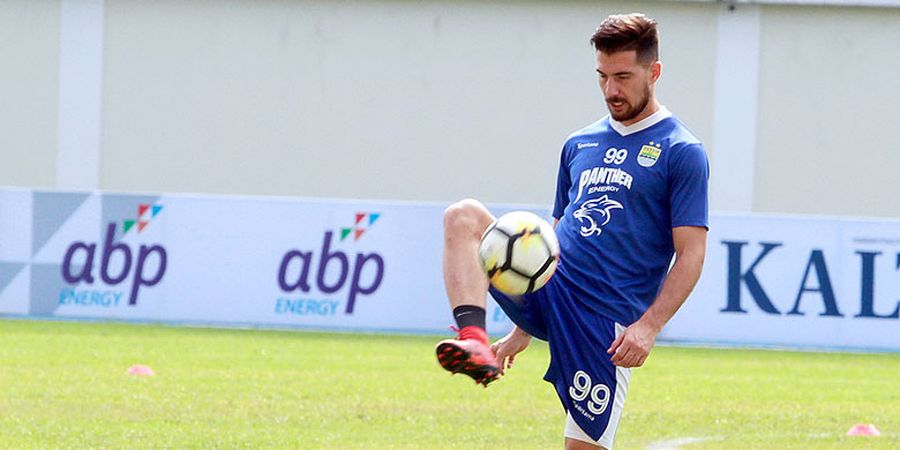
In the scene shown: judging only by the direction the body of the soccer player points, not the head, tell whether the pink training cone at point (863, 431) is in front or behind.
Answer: behind

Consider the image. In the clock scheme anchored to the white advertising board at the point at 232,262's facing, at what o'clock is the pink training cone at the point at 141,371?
The pink training cone is roughly at 12 o'clock from the white advertising board.

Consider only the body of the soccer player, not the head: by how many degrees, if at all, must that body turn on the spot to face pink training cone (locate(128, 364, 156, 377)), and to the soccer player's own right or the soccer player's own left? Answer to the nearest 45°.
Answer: approximately 90° to the soccer player's own right

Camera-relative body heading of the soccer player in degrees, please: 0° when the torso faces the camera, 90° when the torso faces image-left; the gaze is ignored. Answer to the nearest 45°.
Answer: approximately 45°

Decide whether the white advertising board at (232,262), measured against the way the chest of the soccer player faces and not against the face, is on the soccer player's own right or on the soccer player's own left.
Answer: on the soccer player's own right
